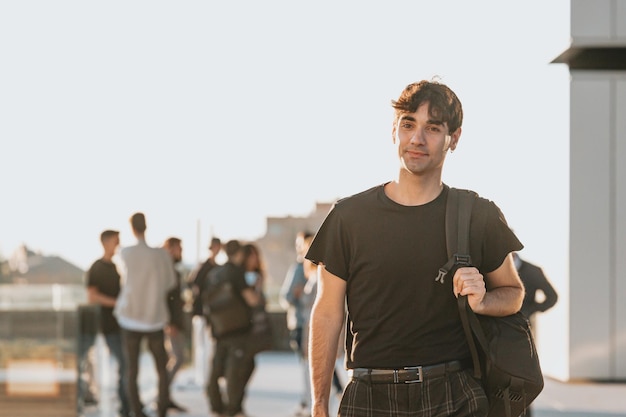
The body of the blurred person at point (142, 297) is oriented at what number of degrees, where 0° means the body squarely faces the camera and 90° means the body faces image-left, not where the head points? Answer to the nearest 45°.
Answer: approximately 180°

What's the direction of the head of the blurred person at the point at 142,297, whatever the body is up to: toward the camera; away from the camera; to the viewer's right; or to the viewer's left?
away from the camera

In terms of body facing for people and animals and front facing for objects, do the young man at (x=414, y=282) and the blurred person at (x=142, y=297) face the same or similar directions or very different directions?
very different directions

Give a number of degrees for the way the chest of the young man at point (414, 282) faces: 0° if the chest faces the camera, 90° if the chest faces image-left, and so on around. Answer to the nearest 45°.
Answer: approximately 0°

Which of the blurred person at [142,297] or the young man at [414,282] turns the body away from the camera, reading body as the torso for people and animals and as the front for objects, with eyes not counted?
the blurred person

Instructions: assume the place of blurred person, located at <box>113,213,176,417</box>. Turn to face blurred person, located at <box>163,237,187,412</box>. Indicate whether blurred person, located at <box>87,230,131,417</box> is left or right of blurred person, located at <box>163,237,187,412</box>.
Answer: left

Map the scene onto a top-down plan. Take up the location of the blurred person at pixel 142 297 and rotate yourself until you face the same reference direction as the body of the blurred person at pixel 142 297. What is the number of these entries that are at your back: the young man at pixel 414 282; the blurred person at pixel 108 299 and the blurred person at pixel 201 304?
1

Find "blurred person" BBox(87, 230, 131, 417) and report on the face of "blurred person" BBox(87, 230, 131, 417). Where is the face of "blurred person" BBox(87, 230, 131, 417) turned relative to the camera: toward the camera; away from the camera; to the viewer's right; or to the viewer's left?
to the viewer's right
